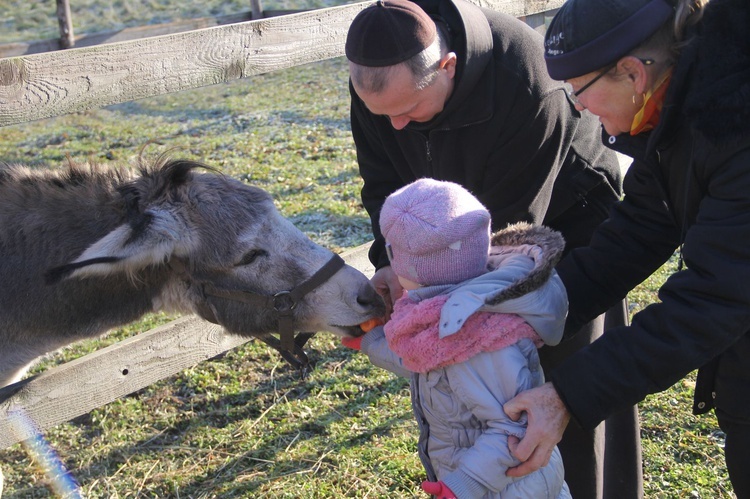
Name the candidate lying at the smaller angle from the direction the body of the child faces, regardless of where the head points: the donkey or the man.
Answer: the donkey

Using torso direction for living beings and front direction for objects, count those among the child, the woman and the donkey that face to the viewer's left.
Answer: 2

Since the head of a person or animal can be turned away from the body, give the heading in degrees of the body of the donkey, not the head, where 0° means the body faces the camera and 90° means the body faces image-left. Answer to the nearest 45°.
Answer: approximately 270°

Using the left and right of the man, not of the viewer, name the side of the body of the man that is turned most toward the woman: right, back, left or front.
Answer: left

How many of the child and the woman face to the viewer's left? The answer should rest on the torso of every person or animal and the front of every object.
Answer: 2

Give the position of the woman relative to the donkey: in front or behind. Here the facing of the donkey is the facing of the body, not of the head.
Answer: in front

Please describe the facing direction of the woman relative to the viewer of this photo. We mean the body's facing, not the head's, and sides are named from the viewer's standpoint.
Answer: facing to the left of the viewer

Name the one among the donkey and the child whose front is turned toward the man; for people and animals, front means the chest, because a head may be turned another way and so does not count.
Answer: the donkey

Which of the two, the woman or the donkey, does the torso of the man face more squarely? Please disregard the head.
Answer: the donkey

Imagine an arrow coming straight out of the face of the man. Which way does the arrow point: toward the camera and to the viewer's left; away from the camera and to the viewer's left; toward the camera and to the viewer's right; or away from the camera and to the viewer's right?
toward the camera and to the viewer's left

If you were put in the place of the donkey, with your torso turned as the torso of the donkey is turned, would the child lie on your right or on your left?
on your right

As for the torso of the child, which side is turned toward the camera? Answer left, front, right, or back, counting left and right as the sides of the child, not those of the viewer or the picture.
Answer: left
